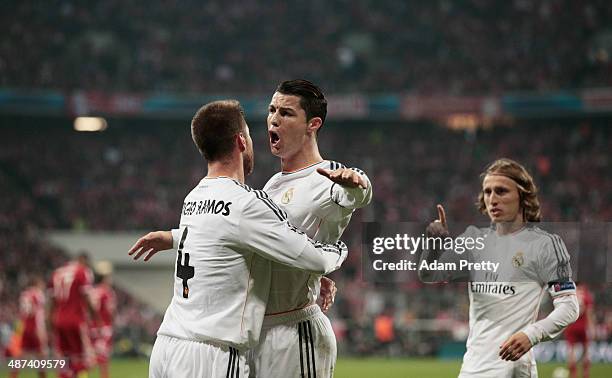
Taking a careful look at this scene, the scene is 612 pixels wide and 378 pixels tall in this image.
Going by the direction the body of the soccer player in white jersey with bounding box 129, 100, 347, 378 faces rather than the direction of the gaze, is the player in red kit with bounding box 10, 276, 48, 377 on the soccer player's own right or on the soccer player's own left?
on the soccer player's own left

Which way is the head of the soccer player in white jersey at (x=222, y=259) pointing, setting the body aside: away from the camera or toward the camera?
away from the camera

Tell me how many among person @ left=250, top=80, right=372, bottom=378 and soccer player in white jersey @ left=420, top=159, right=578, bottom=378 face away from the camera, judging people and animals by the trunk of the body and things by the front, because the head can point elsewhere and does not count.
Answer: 0

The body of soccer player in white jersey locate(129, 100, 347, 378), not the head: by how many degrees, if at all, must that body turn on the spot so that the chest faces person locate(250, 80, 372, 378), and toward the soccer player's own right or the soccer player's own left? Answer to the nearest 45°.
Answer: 0° — they already face them

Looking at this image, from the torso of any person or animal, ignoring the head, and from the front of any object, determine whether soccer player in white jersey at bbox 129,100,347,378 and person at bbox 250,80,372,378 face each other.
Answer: yes

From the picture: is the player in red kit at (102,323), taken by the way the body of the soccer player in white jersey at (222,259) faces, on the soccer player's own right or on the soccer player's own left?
on the soccer player's own left

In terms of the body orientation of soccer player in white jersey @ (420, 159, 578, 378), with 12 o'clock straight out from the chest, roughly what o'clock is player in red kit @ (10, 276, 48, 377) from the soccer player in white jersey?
The player in red kit is roughly at 3 o'clock from the soccer player in white jersey.

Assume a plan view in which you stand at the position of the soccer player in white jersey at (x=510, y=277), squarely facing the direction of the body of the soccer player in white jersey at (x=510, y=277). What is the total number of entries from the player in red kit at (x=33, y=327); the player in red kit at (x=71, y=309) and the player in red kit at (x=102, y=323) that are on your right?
3

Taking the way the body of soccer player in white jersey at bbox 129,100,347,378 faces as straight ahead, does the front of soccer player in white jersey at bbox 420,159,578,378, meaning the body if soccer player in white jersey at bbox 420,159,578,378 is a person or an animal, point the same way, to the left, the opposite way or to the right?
the opposite way

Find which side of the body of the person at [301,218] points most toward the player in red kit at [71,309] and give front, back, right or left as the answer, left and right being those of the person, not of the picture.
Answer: right

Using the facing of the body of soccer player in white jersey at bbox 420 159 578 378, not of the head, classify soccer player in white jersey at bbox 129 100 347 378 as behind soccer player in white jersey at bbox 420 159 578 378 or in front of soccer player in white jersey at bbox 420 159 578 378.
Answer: in front

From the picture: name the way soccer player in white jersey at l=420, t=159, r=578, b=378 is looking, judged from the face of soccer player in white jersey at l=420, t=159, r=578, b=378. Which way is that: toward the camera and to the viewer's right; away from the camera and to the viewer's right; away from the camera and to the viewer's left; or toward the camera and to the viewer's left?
toward the camera and to the viewer's left

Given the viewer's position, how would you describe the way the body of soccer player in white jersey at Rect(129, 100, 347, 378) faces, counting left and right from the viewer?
facing away from the viewer and to the right of the viewer
